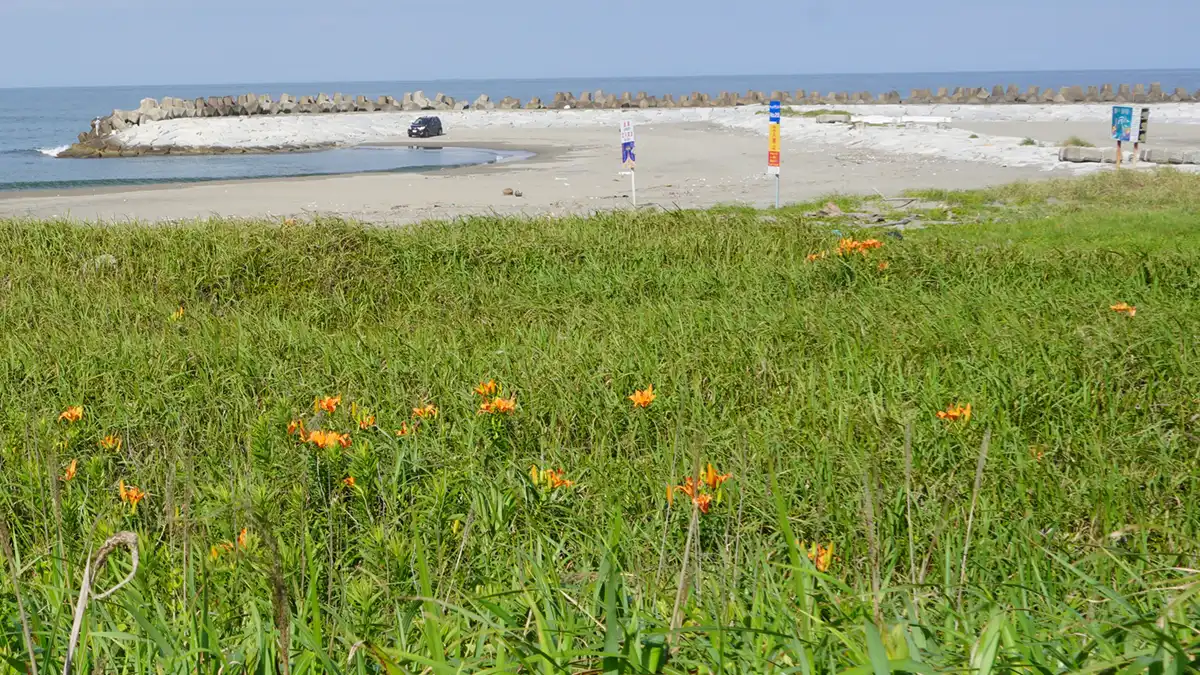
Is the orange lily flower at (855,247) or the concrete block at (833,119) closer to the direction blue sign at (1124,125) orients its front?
the orange lily flower

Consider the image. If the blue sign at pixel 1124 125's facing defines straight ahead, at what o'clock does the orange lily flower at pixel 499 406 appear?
The orange lily flower is roughly at 12 o'clock from the blue sign.

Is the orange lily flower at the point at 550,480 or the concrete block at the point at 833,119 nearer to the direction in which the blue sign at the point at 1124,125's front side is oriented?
the orange lily flower

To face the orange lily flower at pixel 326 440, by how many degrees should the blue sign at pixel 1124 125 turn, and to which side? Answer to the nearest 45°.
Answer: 0° — it already faces it

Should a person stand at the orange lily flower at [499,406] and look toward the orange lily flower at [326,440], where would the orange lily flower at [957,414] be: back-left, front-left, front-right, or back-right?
back-left

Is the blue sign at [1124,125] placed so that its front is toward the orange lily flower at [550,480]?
yes

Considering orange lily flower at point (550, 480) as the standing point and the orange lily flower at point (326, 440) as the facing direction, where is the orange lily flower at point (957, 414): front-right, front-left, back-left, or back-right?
back-right

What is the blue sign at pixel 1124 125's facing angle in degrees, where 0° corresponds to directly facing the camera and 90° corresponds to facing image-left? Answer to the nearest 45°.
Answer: approximately 0°

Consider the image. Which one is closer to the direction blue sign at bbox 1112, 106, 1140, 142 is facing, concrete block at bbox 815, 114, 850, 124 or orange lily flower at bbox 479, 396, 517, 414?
the orange lily flower

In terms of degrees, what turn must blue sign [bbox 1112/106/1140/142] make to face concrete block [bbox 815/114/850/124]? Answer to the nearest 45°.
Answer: approximately 135° to its right

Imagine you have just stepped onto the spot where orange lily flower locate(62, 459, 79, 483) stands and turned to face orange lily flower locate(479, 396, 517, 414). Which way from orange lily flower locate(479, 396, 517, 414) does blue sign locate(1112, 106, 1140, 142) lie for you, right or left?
left

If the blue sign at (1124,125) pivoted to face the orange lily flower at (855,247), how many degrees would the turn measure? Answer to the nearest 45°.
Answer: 0° — it already faces it
